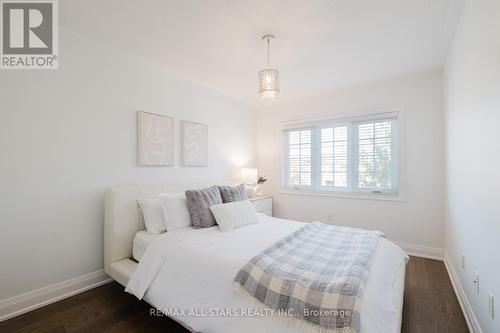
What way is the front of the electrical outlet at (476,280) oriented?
to the viewer's left

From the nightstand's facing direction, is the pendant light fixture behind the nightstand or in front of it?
in front

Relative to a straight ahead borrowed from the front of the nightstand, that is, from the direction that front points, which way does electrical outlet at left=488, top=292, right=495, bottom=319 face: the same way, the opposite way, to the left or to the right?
the opposite way

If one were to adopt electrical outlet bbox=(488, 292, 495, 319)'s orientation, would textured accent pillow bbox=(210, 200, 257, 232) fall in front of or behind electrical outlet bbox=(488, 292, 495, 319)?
in front

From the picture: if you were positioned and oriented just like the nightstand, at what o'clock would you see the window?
The window is roughly at 11 o'clock from the nightstand.

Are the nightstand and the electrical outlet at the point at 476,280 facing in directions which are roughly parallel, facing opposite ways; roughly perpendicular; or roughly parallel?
roughly parallel, facing opposite ways

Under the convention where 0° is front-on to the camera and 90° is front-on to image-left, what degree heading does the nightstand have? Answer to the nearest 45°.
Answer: approximately 315°

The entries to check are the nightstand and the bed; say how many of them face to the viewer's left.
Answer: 0

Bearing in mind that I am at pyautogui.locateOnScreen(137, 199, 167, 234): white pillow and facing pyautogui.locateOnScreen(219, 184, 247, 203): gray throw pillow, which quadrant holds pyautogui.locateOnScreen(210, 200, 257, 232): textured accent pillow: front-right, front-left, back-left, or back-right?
front-right

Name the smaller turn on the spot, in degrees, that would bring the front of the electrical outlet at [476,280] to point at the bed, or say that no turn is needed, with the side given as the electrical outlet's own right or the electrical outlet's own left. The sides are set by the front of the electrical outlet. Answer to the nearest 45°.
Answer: approximately 45° to the electrical outlet's own left

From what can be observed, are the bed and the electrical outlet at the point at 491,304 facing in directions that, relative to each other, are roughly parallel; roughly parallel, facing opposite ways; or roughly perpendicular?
roughly parallel, facing opposite ways

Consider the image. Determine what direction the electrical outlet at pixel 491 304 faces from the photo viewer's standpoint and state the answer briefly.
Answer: facing to the left of the viewer

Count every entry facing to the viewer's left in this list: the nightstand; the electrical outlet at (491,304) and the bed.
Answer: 1

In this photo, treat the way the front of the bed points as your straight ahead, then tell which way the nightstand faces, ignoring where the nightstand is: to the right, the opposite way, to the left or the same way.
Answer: the same way
